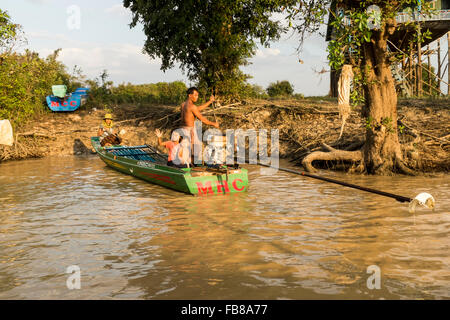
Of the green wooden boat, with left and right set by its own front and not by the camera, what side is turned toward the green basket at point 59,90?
front

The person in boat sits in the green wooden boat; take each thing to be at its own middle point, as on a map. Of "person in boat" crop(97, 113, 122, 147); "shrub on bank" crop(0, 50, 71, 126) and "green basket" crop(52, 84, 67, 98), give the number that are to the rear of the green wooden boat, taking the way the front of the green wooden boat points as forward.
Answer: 0

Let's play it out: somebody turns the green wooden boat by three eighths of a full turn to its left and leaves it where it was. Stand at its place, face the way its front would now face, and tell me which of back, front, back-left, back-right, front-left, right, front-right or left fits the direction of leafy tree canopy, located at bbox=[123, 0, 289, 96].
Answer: back

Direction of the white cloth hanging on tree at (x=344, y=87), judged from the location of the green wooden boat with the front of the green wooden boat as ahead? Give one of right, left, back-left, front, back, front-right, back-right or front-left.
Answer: back-right

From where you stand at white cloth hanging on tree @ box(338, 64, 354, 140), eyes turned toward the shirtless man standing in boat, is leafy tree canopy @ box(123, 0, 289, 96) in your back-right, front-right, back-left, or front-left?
front-right

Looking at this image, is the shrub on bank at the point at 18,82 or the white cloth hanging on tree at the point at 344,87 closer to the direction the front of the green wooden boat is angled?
the shrub on bank

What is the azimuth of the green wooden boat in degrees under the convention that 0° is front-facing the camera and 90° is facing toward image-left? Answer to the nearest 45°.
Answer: approximately 135°

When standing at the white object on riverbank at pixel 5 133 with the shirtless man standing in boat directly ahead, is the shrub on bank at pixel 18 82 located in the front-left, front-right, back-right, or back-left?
back-left

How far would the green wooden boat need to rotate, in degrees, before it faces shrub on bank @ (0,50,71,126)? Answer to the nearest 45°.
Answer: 0° — it already faces it

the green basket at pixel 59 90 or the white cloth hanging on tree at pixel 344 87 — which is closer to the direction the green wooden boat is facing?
the green basket
